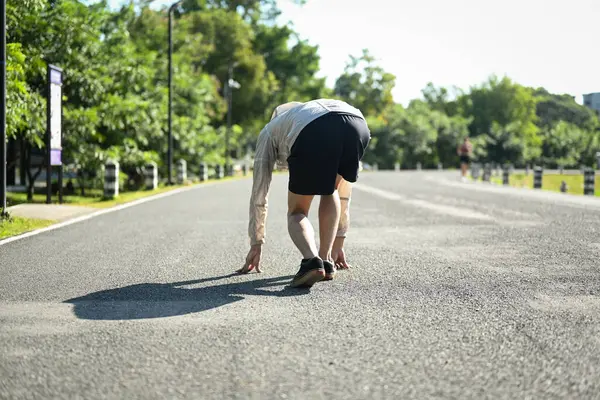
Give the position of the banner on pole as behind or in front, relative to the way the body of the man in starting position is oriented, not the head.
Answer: in front

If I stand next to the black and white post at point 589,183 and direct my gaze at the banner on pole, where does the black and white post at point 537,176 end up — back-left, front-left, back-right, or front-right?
back-right

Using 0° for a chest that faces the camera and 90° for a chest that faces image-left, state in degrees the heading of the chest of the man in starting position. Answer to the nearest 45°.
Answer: approximately 135°

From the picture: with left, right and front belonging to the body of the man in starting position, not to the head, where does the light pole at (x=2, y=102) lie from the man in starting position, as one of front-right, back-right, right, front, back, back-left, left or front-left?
front

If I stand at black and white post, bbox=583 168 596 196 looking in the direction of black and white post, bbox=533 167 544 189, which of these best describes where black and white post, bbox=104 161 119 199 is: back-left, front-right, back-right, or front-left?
back-left

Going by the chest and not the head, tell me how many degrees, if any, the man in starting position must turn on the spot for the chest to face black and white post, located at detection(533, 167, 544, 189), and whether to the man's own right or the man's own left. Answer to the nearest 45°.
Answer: approximately 45° to the man's own right

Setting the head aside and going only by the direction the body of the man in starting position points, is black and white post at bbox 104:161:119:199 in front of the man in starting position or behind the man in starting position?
in front
